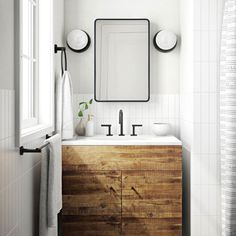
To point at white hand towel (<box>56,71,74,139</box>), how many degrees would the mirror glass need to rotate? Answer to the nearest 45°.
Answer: approximately 45° to its right

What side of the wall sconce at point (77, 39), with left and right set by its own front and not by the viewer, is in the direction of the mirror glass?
left

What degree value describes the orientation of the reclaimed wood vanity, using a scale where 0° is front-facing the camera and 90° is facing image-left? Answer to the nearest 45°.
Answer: approximately 0°

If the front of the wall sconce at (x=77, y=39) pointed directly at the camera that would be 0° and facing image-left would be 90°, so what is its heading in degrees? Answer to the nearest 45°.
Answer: approximately 0°

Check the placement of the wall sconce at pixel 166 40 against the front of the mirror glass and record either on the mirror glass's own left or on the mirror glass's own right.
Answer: on the mirror glass's own left

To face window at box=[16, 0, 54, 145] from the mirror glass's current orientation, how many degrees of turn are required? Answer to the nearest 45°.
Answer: approximately 45° to its right

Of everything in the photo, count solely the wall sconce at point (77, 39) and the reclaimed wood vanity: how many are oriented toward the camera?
2
